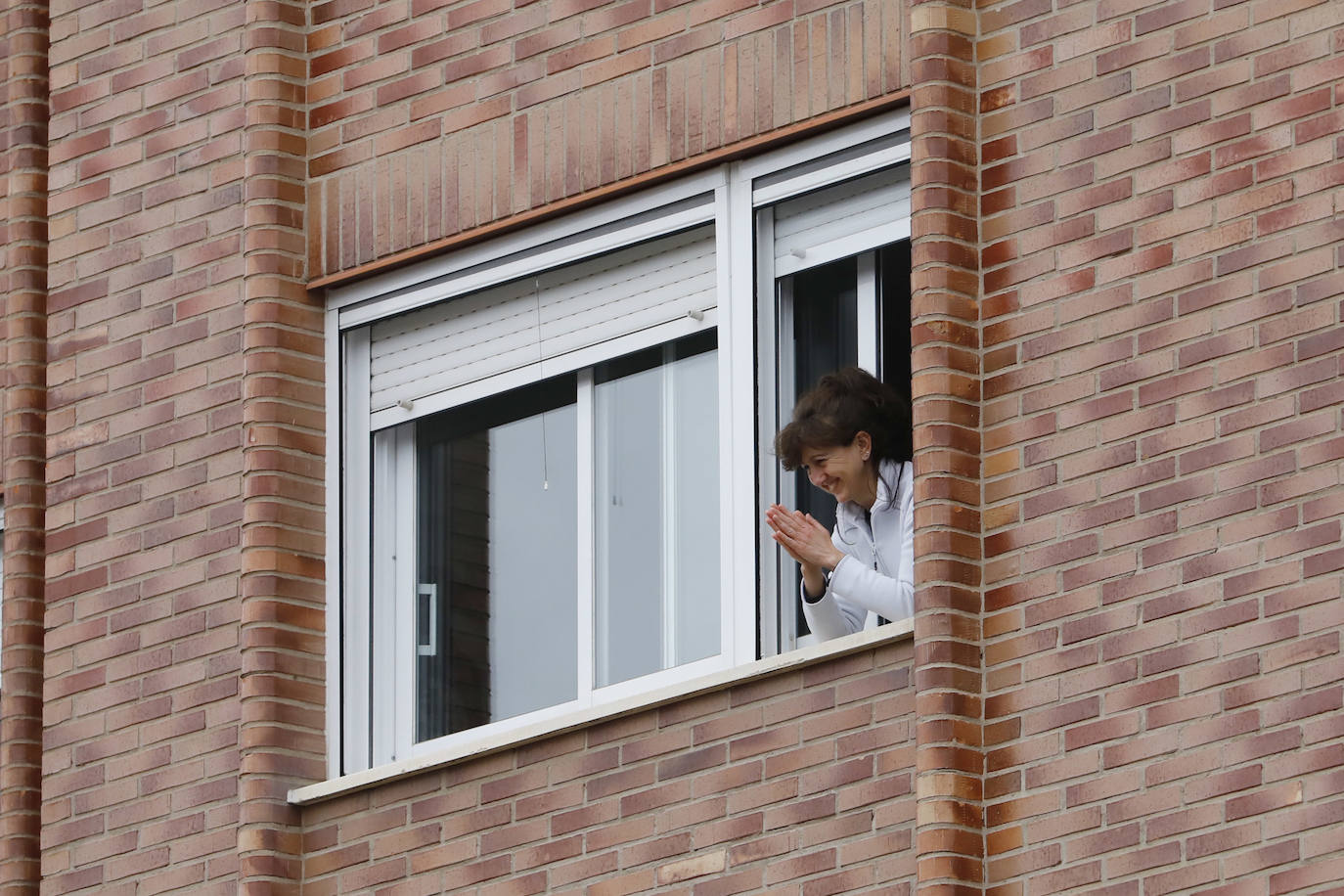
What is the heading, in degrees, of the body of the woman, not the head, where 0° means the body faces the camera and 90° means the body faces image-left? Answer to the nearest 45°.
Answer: approximately 45°
